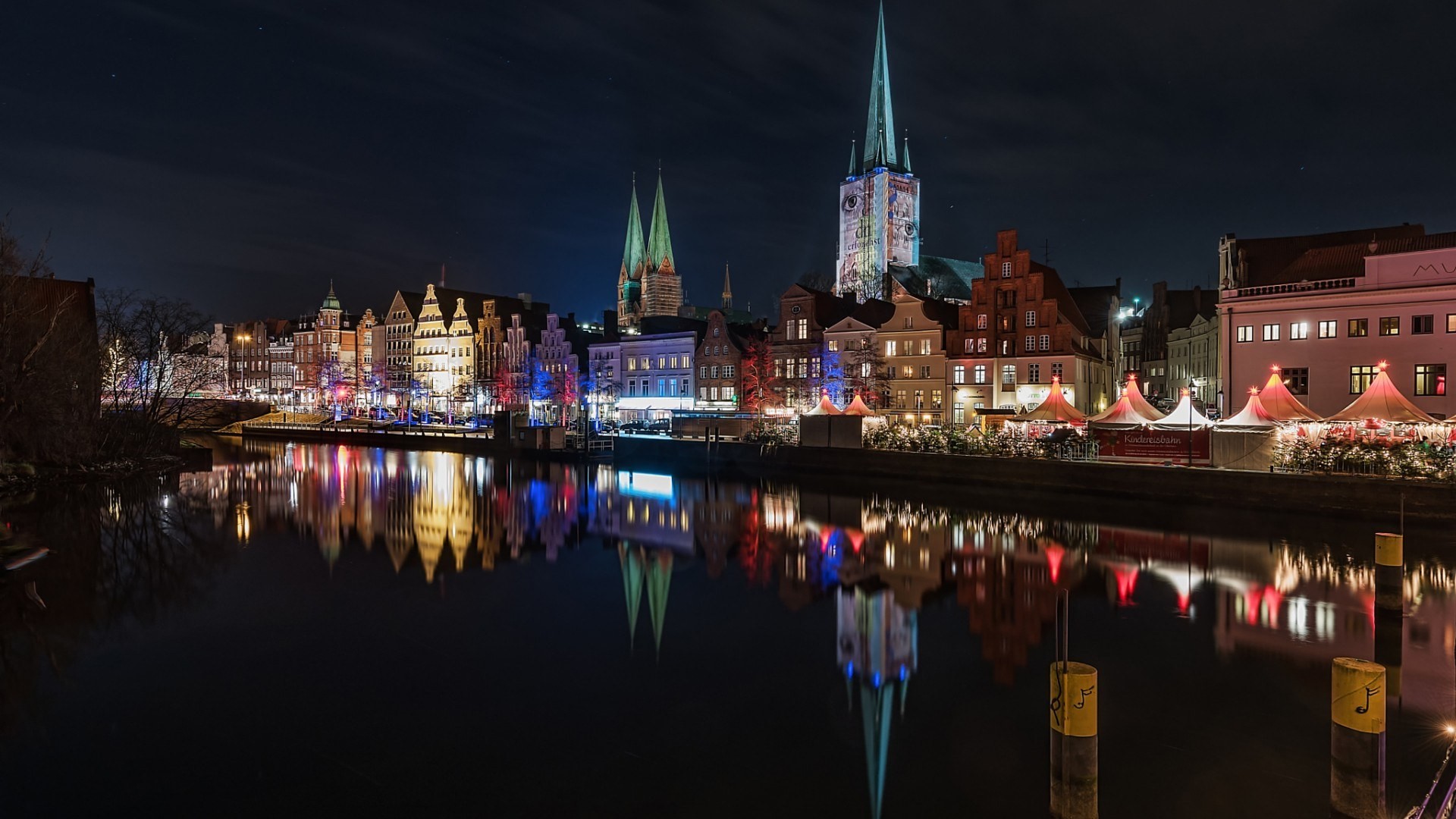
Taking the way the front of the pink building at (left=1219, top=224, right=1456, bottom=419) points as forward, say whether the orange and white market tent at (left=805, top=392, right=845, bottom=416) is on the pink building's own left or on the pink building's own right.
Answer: on the pink building's own right

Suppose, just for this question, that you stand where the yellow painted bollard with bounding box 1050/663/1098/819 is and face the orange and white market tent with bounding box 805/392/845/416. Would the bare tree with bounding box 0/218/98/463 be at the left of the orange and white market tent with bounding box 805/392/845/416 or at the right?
left

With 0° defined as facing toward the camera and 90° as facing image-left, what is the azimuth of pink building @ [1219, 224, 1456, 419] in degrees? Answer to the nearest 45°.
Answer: approximately 0°

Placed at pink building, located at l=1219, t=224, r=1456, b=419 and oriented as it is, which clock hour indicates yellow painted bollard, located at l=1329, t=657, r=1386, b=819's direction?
The yellow painted bollard is roughly at 12 o'clock from the pink building.

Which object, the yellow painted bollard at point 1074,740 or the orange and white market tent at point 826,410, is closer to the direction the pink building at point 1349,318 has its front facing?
the yellow painted bollard
